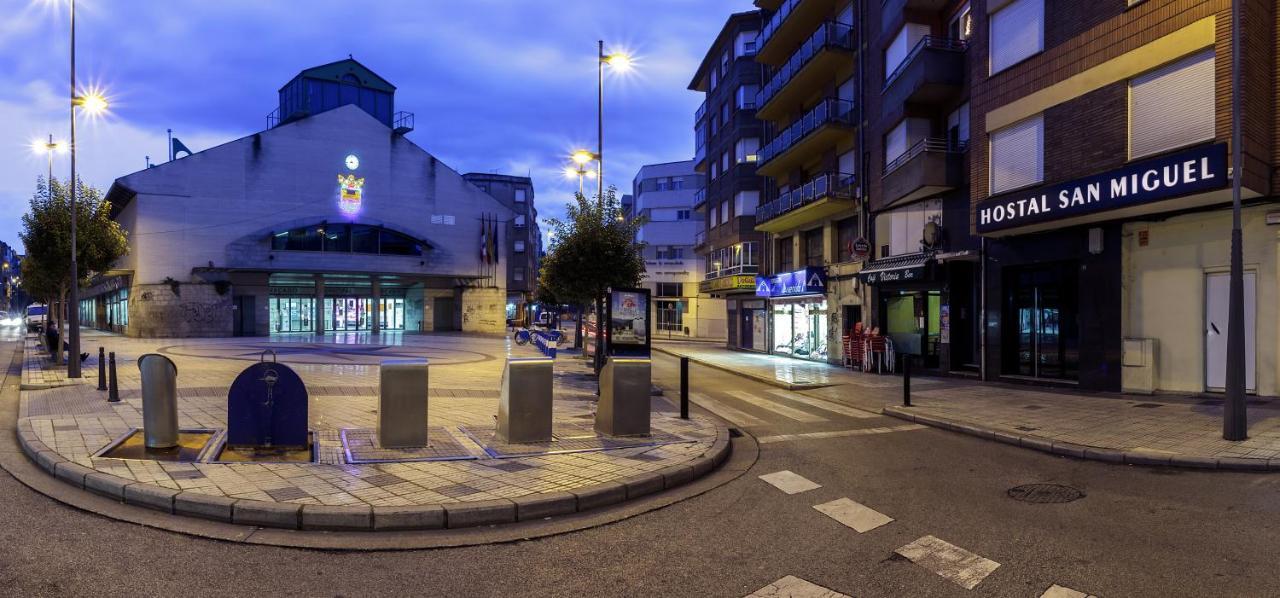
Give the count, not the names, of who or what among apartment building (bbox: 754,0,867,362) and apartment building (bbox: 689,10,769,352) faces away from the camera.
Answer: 0

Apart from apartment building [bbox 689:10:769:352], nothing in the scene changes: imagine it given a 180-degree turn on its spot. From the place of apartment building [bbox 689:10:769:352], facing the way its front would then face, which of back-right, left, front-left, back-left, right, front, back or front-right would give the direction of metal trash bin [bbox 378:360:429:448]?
back-right

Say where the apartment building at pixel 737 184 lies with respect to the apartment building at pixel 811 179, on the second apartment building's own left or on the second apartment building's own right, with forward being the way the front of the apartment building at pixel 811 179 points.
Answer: on the second apartment building's own right

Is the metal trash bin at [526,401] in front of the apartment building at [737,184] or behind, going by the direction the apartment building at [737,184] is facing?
in front

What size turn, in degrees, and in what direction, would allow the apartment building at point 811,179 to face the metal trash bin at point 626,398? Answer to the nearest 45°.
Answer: approximately 45° to its left

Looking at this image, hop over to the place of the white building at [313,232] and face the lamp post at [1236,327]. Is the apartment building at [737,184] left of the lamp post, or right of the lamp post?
left

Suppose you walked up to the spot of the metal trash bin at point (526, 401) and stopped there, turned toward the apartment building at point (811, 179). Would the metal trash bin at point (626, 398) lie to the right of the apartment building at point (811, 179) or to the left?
right

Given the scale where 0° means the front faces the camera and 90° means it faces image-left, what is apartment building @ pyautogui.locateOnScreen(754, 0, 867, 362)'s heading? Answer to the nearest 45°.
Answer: approximately 45°
